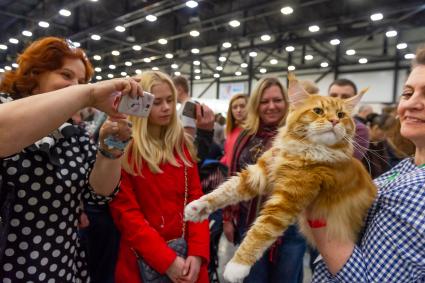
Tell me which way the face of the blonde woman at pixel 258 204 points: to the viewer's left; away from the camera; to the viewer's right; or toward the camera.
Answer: toward the camera

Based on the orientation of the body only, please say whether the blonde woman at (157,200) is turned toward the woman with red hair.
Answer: no

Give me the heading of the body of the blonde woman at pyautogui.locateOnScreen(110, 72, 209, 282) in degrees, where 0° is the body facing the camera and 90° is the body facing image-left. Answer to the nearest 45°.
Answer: approximately 315°

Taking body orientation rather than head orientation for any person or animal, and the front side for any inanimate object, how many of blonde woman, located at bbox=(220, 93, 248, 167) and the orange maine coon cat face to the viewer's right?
0

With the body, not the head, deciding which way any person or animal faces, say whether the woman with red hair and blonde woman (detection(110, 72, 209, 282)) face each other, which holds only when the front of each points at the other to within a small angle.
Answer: no

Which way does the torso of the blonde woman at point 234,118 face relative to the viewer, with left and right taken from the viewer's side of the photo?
facing the viewer

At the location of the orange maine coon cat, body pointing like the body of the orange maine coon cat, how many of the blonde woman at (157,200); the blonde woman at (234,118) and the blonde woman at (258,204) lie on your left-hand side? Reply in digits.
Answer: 0

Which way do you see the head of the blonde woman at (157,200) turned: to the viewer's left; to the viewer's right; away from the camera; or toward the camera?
toward the camera

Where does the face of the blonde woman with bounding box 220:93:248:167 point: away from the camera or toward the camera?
toward the camera

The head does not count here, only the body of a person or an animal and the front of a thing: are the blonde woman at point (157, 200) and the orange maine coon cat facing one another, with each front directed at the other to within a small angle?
no

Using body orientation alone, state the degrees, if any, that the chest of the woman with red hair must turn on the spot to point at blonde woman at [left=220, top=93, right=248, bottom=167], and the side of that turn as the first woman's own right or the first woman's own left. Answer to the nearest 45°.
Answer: approximately 90° to the first woman's own left

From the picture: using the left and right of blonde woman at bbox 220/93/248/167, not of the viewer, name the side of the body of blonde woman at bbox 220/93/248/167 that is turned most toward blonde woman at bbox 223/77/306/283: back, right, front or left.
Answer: front

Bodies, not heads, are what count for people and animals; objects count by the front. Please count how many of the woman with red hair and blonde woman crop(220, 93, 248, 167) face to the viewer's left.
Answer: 0

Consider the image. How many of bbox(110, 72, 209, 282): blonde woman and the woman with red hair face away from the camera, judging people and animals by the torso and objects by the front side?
0

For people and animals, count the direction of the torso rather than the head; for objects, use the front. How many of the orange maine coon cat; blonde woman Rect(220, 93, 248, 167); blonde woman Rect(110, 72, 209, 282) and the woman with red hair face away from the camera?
0

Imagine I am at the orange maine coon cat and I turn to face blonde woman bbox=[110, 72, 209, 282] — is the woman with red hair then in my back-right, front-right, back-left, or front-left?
front-left

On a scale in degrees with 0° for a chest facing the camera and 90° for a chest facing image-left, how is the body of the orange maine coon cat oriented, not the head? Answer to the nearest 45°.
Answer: approximately 45°

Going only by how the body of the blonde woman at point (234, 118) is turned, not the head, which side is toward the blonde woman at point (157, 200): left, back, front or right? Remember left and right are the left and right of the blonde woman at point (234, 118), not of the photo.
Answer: front
